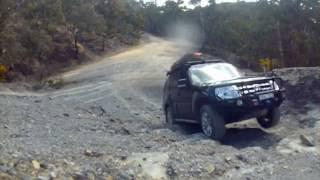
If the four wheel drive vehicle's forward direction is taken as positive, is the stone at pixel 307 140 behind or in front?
in front

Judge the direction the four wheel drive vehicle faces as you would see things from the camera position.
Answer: facing the viewer and to the right of the viewer
